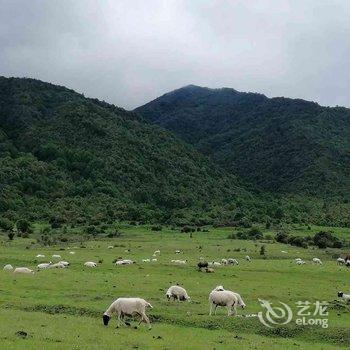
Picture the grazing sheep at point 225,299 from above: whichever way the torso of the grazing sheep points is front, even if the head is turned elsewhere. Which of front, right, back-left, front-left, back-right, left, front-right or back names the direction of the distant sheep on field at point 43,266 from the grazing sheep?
back-left

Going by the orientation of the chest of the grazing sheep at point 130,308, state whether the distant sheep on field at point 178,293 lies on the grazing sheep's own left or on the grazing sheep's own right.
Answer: on the grazing sheep's own right

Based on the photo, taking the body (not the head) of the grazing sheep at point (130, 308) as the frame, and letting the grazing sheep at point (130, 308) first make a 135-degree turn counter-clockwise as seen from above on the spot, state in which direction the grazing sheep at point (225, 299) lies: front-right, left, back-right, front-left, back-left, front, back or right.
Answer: left

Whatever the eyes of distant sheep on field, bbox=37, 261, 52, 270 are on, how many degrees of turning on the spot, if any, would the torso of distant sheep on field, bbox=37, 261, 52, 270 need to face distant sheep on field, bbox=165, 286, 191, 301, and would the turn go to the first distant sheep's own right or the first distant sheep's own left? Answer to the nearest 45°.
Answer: approximately 45° to the first distant sheep's own right

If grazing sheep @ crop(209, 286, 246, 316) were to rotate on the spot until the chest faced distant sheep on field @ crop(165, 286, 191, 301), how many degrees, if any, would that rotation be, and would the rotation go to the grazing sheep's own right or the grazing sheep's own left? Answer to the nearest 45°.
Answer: approximately 135° to the grazing sheep's own left

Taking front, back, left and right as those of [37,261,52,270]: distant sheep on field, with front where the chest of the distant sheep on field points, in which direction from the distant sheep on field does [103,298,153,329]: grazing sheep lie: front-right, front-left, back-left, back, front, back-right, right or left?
right

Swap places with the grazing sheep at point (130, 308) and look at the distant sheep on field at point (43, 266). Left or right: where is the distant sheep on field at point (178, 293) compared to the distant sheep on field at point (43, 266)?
right

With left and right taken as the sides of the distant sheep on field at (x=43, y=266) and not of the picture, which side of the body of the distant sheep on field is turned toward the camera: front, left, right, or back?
right

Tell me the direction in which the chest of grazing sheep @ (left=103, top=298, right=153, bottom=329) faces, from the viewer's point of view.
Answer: to the viewer's left

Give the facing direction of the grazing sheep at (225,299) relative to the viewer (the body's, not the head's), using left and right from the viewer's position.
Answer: facing to the right of the viewer

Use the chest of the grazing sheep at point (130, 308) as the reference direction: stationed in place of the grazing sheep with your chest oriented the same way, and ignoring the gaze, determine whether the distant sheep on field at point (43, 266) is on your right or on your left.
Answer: on your right

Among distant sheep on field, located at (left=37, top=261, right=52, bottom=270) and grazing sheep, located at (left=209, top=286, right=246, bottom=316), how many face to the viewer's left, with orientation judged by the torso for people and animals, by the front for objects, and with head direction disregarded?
0
